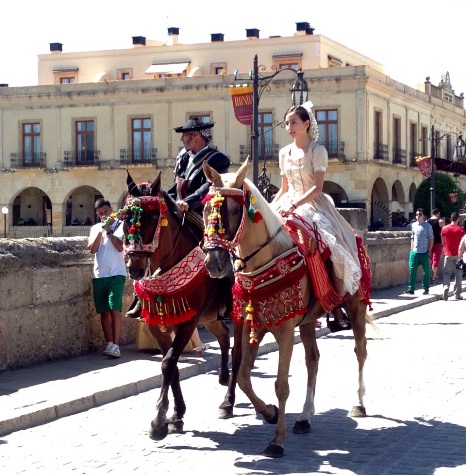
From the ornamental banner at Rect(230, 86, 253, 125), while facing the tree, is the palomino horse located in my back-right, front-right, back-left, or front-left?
back-right

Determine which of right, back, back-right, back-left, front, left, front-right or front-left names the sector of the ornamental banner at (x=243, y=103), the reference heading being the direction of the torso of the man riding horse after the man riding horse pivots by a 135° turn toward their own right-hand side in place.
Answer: front

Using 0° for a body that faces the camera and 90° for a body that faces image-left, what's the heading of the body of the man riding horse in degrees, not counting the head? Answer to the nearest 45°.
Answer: approximately 45°

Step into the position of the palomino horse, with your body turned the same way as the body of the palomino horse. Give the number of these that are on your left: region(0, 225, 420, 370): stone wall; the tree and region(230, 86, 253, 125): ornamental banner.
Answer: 0

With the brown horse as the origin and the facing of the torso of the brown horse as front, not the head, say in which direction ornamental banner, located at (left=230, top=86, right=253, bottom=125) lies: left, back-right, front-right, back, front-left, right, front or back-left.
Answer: back-right

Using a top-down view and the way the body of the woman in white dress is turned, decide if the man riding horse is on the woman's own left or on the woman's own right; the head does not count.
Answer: on the woman's own right

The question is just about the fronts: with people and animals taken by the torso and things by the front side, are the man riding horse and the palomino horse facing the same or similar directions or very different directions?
same or similar directions

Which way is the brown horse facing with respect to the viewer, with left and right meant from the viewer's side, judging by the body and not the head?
facing the viewer and to the left of the viewer

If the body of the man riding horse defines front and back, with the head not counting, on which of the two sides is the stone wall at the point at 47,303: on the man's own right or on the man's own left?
on the man's own right

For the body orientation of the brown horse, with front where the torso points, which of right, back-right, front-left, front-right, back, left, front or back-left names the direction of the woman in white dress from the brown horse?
back-left

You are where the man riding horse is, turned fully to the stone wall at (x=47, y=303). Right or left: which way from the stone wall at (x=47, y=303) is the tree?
right

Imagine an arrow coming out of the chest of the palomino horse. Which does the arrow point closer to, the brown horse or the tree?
the brown horse

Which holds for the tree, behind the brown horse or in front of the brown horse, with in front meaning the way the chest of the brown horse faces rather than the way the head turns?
behind

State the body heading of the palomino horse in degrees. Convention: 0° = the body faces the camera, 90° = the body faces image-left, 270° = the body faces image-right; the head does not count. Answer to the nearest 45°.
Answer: approximately 45°

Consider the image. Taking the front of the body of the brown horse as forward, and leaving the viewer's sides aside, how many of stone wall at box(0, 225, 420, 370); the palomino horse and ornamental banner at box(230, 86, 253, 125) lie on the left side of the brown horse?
1

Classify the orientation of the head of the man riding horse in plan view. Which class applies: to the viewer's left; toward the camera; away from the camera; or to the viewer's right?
to the viewer's left

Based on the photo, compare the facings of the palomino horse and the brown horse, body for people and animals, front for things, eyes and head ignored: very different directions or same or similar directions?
same or similar directions
